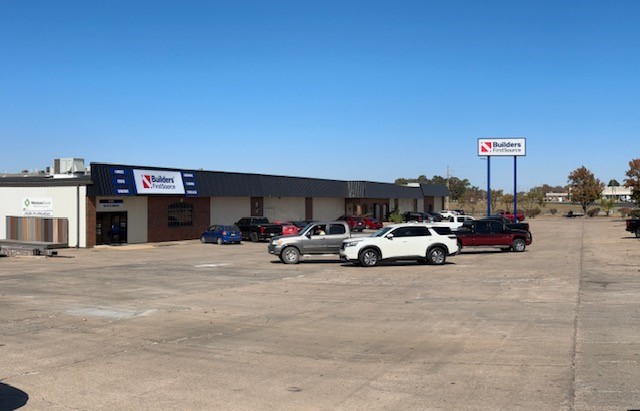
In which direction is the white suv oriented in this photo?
to the viewer's left

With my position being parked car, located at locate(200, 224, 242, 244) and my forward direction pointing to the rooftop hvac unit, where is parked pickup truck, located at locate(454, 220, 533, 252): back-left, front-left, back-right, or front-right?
back-left

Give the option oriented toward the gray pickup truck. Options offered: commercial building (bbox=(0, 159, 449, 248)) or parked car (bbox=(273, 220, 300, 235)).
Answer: the commercial building

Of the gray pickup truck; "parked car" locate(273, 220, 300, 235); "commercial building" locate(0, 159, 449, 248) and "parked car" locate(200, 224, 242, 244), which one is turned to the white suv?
the commercial building

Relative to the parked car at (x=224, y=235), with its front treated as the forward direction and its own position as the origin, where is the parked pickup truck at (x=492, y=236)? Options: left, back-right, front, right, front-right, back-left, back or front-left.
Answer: back

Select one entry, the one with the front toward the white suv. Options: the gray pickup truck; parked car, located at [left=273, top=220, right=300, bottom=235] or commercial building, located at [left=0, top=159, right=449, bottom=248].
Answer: the commercial building

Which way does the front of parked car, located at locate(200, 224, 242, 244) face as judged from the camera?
facing away from the viewer and to the left of the viewer

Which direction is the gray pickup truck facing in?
to the viewer's left

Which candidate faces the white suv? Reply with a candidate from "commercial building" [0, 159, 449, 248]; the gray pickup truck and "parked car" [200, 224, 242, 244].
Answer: the commercial building

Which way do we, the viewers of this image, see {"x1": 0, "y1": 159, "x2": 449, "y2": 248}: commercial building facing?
facing the viewer and to the right of the viewer

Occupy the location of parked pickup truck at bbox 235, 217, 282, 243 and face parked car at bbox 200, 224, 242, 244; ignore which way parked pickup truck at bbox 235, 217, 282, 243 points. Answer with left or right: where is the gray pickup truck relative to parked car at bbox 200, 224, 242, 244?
left

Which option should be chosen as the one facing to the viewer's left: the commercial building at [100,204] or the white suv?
the white suv
